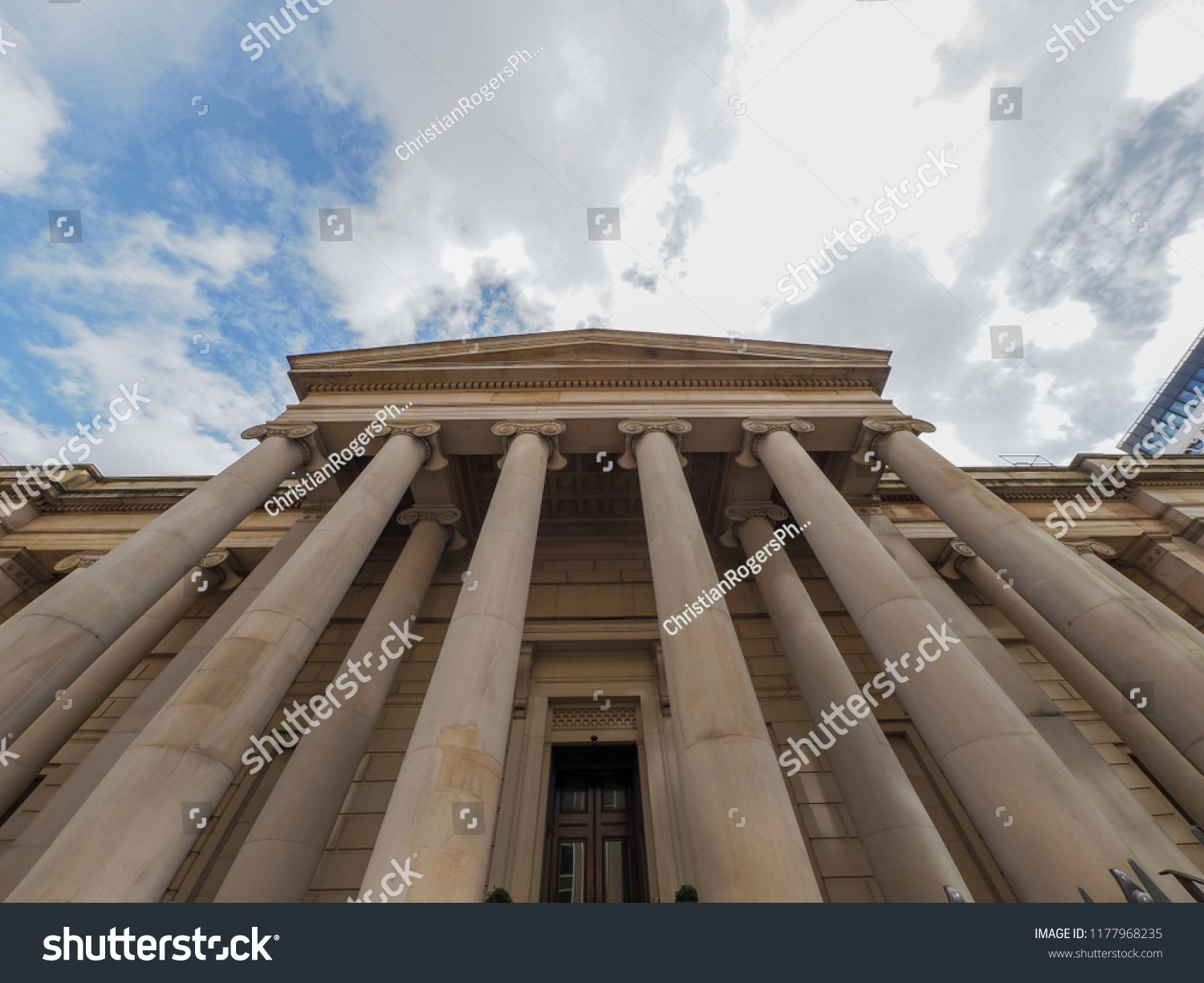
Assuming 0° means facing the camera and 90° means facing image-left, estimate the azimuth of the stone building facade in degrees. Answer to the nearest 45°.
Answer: approximately 0°
